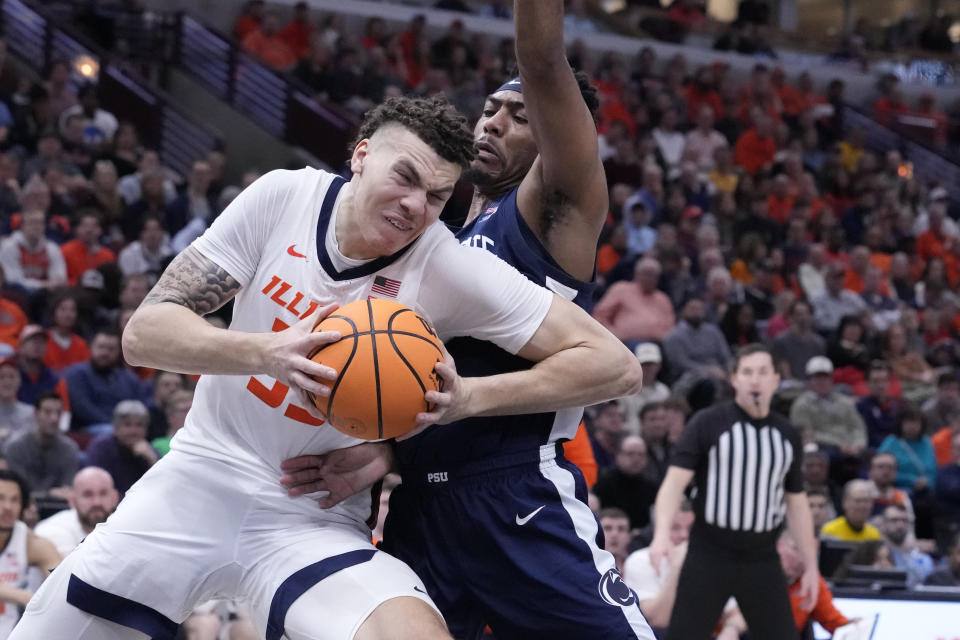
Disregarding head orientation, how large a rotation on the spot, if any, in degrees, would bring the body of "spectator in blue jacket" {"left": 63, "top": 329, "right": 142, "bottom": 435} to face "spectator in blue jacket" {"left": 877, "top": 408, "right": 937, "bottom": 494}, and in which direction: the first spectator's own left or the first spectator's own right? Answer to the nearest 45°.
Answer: approximately 90° to the first spectator's own left

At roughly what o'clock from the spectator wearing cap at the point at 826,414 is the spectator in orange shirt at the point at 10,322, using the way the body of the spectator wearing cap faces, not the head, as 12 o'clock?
The spectator in orange shirt is roughly at 2 o'clock from the spectator wearing cap.

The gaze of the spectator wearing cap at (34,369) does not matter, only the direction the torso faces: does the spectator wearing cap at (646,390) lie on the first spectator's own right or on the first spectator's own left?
on the first spectator's own left

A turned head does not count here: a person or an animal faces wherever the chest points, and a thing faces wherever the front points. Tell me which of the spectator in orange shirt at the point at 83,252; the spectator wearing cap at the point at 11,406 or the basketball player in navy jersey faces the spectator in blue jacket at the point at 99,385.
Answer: the spectator in orange shirt

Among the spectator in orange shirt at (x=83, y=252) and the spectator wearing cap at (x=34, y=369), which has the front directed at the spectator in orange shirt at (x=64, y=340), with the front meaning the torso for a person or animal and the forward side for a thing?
the spectator in orange shirt at (x=83, y=252)

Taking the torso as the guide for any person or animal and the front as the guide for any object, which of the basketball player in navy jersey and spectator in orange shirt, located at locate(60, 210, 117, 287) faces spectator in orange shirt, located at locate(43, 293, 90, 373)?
spectator in orange shirt, located at locate(60, 210, 117, 287)

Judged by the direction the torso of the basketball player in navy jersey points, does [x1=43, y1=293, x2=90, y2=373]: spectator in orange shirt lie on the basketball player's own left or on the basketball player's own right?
on the basketball player's own right

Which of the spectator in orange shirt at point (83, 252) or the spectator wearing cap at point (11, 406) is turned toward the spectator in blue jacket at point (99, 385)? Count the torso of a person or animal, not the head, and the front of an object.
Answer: the spectator in orange shirt

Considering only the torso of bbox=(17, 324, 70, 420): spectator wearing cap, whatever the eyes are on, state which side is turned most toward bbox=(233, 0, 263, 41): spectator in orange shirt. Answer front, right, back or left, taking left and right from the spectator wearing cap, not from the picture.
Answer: back

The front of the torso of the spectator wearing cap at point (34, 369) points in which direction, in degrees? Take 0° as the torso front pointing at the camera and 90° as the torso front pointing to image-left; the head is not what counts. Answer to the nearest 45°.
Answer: approximately 0°

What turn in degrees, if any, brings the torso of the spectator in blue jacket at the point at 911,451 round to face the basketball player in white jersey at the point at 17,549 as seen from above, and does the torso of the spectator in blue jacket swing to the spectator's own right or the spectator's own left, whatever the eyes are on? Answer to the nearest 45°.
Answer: approximately 45° to the spectator's own right
